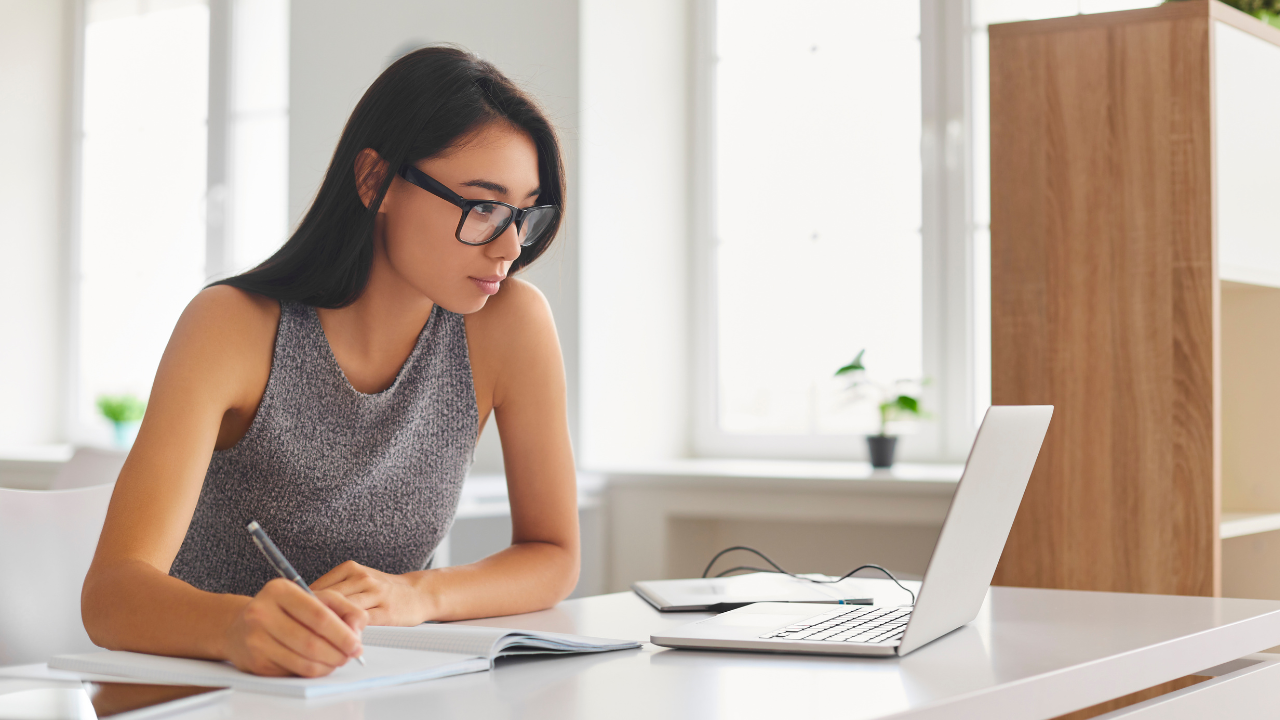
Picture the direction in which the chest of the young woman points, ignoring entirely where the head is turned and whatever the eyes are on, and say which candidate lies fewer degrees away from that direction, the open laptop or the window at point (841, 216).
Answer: the open laptop

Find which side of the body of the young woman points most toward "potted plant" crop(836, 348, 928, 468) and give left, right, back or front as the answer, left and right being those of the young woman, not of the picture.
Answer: left

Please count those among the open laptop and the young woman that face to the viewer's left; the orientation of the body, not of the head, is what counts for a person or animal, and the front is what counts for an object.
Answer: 1

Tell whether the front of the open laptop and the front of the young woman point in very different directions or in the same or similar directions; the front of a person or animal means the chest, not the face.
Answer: very different directions

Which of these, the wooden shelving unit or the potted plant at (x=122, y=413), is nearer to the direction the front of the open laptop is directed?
the potted plant

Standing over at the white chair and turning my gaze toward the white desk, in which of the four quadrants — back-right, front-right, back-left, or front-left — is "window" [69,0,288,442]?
back-left

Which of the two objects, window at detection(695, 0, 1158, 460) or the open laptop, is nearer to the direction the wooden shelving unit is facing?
the open laptop

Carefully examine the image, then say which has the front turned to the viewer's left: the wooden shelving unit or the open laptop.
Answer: the open laptop

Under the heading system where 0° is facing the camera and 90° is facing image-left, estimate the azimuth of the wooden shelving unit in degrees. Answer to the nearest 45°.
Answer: approximately 315°

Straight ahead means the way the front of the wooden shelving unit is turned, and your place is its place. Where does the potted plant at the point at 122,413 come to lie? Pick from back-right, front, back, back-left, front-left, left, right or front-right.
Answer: back-right

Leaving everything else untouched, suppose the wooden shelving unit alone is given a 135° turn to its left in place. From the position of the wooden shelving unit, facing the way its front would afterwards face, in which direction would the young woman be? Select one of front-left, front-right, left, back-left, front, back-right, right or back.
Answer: back-left

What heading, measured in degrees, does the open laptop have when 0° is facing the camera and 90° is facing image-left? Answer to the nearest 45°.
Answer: approximately 90°

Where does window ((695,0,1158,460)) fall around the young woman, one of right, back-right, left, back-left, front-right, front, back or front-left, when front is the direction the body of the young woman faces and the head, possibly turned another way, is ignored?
left

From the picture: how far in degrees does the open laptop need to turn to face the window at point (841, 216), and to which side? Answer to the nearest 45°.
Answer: approximately 90° to its right
